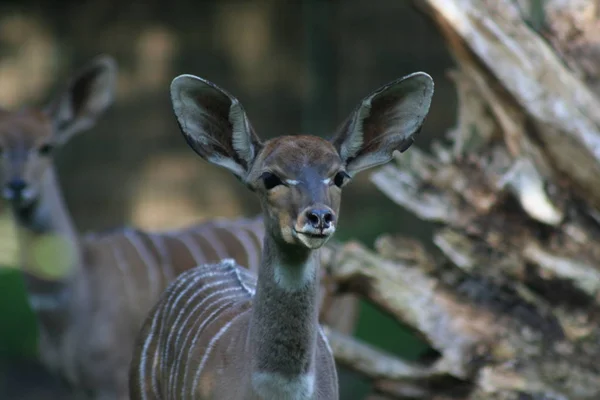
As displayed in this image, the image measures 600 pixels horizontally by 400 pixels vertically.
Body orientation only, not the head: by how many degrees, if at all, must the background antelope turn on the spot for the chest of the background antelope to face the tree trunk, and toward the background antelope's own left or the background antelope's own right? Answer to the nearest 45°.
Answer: approximately 135° to the background antelope's own left

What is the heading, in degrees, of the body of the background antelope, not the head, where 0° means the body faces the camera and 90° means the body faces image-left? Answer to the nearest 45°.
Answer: approximately 45°
